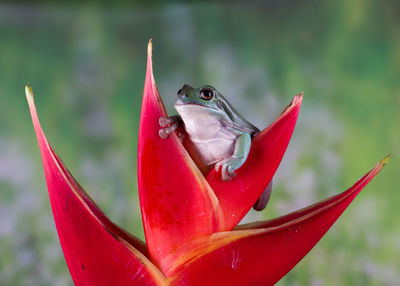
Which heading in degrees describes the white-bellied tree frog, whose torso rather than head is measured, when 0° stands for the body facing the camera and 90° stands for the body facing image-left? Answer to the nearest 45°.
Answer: approximately 45°
